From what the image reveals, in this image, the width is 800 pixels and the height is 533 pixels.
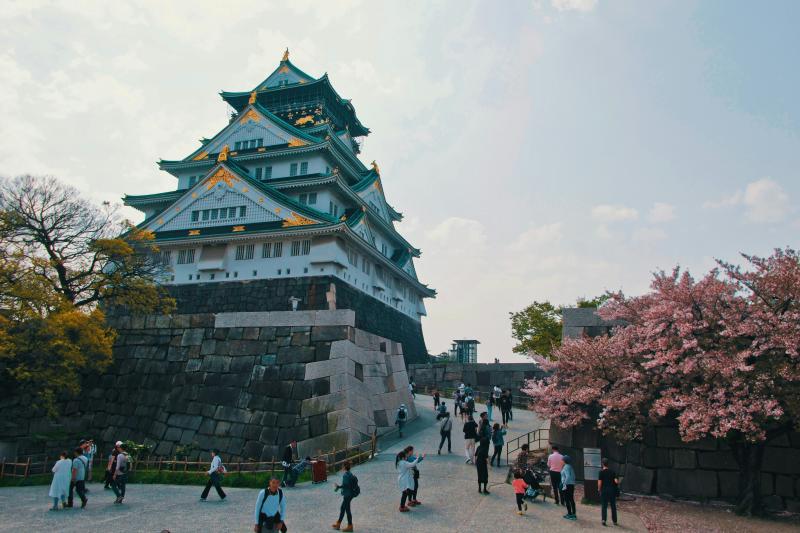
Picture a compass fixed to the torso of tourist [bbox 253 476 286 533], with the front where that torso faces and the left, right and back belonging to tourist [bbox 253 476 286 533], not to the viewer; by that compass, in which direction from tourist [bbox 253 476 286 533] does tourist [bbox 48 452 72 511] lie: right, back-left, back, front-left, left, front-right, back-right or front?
back-right

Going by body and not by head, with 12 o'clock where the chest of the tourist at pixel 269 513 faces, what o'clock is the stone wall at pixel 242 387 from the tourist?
The stone wall is roughly at 6 o'clock from the tourist.

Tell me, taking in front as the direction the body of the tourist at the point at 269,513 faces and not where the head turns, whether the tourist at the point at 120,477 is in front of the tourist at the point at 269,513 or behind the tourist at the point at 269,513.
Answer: behind

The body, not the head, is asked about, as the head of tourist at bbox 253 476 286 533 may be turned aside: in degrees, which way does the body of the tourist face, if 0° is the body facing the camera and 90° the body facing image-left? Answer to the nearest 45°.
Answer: approximately 0°
